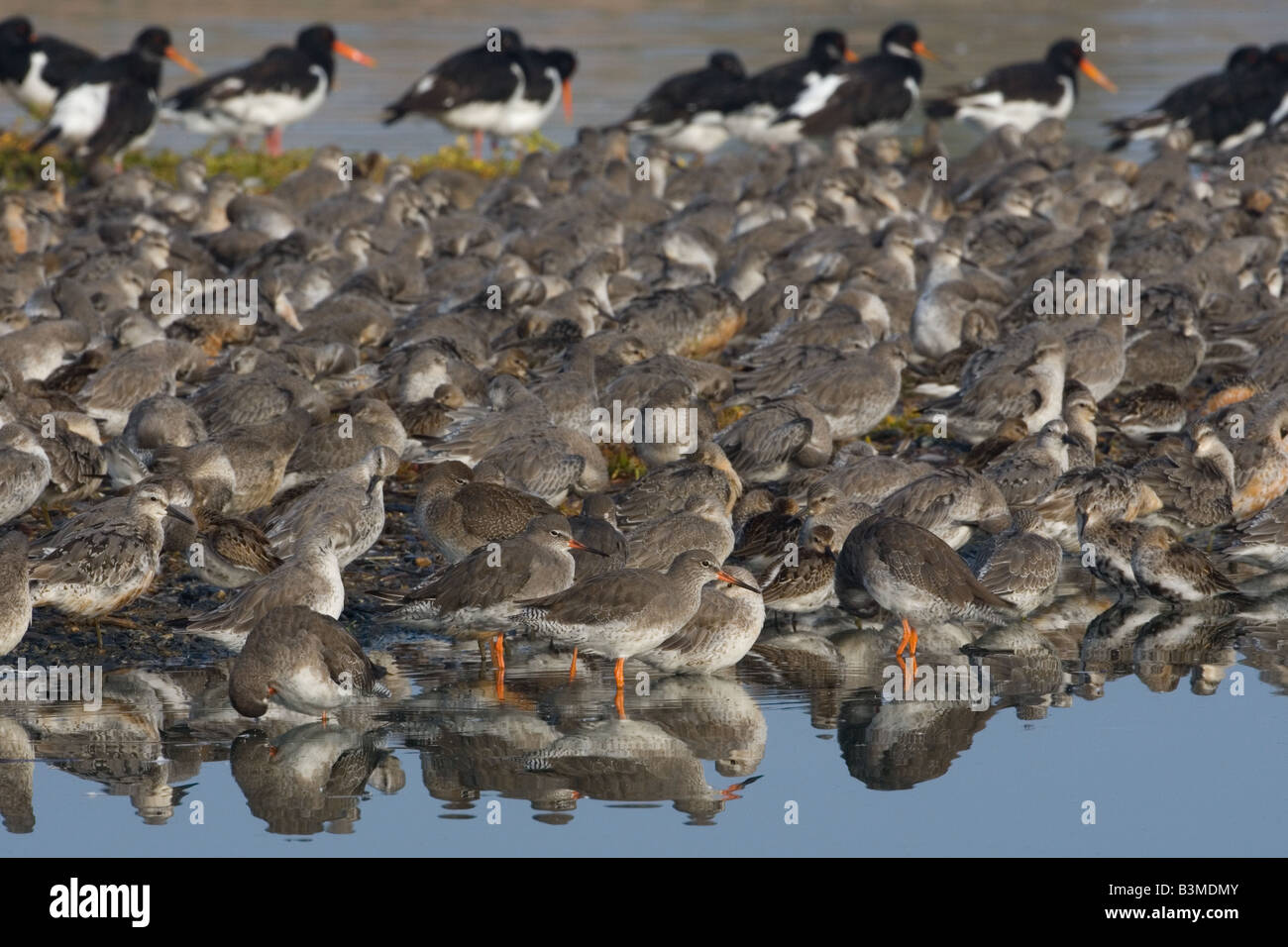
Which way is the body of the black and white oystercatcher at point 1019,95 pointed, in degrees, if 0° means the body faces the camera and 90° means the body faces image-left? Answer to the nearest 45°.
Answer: approximately 270°

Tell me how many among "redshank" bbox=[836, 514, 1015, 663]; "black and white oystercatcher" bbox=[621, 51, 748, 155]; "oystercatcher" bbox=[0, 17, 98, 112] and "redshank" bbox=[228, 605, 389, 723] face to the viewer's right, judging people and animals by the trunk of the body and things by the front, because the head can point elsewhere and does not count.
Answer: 1

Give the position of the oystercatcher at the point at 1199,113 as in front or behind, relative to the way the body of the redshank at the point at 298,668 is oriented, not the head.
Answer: behind

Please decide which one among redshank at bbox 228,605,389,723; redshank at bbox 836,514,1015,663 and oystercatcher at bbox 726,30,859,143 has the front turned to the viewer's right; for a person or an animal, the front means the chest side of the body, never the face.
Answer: the oystercatcher

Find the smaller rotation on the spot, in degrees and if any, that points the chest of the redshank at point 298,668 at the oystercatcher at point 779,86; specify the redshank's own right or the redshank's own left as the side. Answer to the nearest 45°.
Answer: approximately 135° to the redshank's own right

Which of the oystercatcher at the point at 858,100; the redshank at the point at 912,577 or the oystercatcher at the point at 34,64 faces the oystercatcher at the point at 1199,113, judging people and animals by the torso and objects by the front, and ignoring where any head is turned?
the oystercatcher at the point at 858,100

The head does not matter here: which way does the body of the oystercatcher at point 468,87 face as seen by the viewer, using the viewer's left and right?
facing to the right of the viewer

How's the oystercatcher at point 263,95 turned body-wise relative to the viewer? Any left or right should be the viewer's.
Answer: facing to the right of the viewer

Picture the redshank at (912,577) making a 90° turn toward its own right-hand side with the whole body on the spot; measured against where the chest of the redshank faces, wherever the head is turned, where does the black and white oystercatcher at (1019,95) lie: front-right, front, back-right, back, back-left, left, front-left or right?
front

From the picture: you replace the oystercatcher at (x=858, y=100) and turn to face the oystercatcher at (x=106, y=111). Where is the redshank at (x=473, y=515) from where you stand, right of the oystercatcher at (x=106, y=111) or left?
left

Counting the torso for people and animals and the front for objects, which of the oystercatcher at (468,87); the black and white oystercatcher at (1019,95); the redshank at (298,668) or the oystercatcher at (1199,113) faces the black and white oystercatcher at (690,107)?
the oystercatcher at (468,87)

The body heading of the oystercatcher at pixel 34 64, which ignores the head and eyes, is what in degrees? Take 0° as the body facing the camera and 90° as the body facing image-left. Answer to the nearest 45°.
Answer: approximately 90°

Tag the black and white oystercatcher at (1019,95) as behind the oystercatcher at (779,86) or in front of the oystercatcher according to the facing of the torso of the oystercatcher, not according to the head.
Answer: in front

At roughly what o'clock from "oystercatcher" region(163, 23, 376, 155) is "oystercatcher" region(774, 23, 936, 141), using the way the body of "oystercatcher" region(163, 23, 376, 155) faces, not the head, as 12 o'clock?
"oystercatcher" region(774, 23, 936, 141) is roughly at 12 o'clock from "oystercatcher" region(163, 23, 376, 155).

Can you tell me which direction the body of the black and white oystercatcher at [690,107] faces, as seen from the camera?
to the viewer's right

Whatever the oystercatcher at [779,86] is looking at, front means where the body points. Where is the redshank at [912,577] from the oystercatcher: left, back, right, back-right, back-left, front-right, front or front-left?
right

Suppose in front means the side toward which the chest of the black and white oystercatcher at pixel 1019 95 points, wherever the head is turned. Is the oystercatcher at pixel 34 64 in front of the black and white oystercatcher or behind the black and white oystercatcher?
behind

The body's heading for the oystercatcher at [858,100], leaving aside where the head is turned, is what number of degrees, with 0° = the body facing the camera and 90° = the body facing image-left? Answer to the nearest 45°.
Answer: approximately 270°

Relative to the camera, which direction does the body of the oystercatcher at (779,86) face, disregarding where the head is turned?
to the viewer's right
